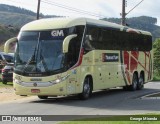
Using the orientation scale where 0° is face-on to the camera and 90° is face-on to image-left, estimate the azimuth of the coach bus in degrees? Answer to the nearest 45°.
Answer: approximately 45°
